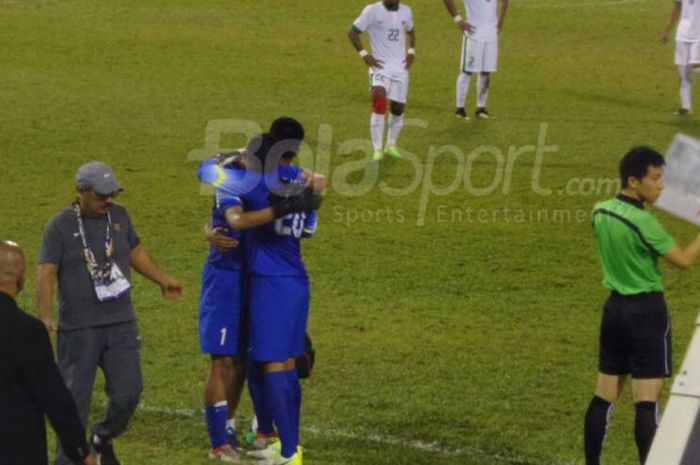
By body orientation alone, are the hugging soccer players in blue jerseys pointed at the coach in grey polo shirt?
no

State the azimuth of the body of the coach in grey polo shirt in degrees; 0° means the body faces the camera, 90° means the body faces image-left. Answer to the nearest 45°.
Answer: approximately 315°

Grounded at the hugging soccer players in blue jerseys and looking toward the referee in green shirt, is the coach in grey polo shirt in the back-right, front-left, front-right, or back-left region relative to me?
back-right

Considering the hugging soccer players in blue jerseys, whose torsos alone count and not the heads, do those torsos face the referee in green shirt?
no

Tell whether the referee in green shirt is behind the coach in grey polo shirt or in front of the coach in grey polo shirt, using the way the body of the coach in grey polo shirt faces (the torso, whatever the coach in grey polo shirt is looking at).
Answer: in front
